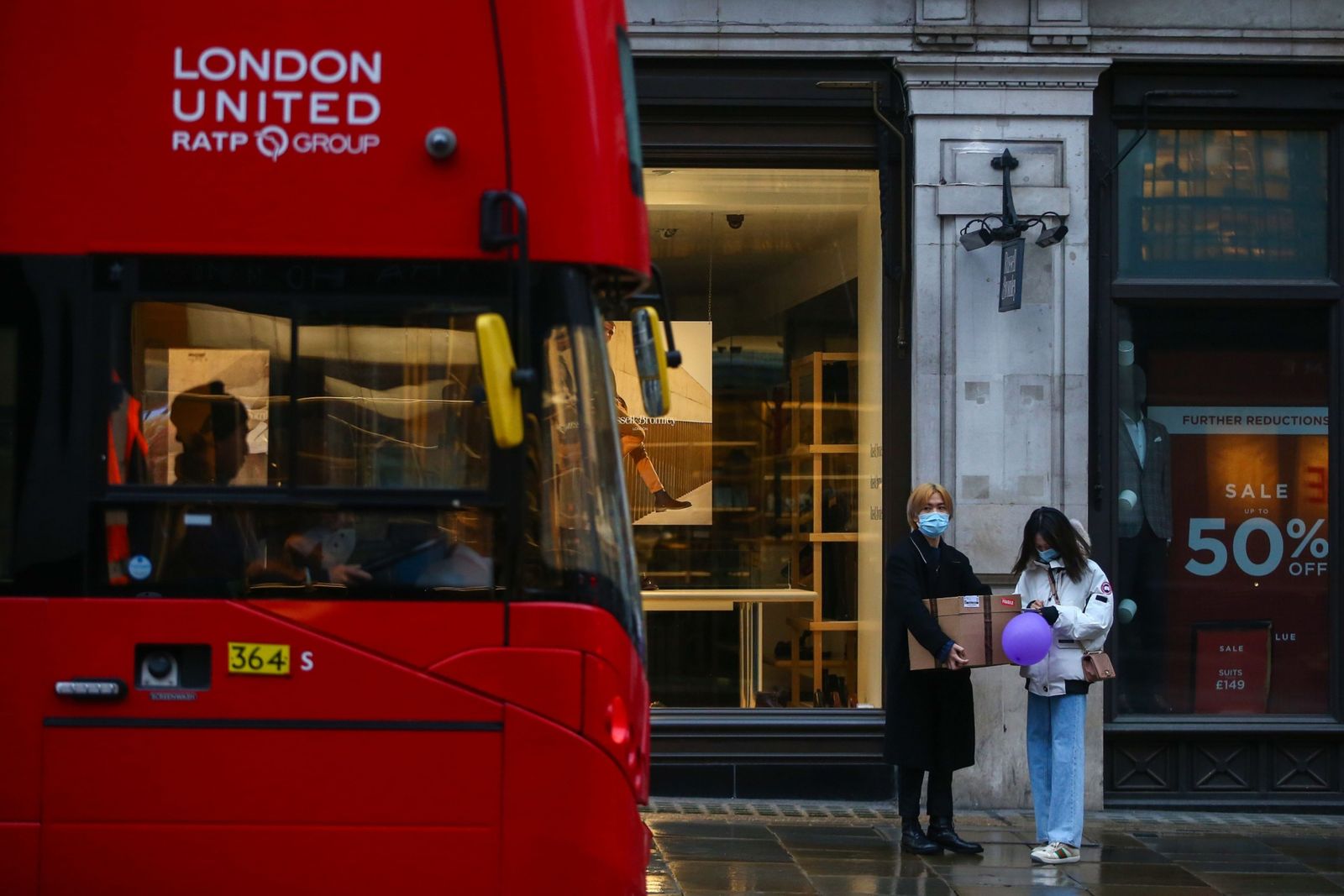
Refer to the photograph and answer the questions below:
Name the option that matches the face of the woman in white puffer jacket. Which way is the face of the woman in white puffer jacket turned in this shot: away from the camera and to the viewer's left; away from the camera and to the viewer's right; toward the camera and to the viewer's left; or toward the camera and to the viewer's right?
toward the camera and to the viewer's left

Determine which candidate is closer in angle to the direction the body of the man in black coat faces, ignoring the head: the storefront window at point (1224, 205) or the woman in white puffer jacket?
the woman in white puffer jacket

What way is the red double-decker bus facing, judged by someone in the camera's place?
facing to the right of the viewer

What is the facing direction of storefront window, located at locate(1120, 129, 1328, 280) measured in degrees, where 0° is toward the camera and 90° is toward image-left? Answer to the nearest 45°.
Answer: approximately 0°

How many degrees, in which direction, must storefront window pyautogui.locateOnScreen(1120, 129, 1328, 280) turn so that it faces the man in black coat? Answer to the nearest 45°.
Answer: approximately 45° to its right

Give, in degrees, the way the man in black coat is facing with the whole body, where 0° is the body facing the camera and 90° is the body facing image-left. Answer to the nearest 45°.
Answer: approximately 315°

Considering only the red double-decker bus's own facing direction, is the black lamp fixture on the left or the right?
on its left

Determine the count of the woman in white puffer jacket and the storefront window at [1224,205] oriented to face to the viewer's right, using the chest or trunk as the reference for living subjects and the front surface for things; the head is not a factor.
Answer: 0
